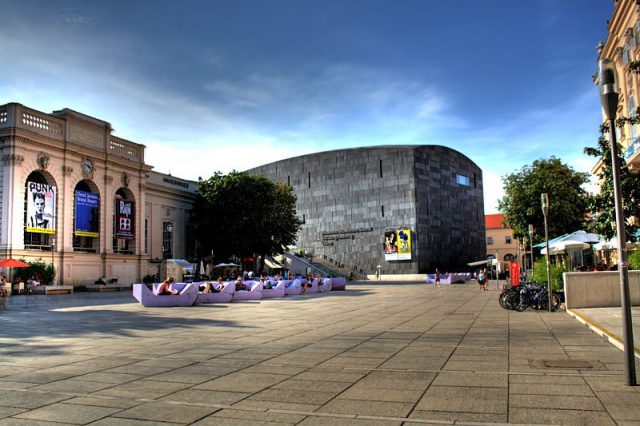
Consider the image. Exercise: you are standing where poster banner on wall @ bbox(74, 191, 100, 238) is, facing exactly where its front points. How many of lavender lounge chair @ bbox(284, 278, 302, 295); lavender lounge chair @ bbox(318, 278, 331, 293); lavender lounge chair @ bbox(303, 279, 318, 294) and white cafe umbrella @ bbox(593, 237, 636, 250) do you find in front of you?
4

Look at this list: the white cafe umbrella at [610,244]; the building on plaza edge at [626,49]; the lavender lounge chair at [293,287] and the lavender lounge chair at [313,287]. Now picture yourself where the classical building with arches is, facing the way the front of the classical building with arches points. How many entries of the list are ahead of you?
4

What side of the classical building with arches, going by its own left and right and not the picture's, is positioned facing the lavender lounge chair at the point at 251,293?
front

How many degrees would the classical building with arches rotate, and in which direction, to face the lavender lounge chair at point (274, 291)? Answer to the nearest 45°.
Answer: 0° — it already faces it

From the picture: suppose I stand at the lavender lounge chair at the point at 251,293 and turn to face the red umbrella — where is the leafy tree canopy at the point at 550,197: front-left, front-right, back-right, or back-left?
back-right

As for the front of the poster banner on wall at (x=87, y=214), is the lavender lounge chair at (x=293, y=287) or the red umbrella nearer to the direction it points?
the lavender lounge chair

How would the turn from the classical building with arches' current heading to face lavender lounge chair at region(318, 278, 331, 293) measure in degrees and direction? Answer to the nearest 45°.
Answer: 0° — it already faces it

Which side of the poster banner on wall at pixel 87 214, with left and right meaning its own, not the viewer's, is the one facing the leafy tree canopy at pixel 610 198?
front

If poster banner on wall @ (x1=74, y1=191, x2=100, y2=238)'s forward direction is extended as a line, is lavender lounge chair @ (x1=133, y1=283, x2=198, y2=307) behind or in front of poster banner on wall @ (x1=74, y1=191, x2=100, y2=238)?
in front

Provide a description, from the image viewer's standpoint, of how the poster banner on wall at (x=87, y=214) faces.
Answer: facing the viewer and to the right of the viewer

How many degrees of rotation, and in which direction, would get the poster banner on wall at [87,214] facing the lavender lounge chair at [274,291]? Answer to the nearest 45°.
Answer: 0° — it already faces it

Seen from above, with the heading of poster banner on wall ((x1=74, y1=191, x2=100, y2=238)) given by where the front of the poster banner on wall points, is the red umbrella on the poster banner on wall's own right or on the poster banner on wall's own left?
on the poster banner on wall's own right

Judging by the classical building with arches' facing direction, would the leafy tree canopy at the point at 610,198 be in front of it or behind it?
in front

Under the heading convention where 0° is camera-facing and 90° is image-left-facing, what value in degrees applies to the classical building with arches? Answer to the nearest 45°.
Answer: approximately 315°
